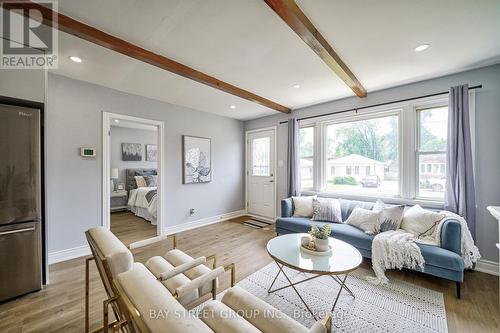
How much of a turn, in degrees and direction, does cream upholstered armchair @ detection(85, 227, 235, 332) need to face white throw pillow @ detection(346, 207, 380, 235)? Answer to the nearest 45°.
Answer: approximately 45° to its right

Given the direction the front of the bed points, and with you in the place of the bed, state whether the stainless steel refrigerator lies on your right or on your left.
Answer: on your right

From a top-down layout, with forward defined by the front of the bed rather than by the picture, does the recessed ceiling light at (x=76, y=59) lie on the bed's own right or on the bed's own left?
on the bed's own right

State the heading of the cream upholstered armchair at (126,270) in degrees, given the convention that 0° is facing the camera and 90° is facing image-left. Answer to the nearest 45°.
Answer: approximately 225°

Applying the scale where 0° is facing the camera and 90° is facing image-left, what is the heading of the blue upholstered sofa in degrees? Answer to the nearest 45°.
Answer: approximately 45°

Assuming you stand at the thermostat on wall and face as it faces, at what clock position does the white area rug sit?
The white area rug is roughly at 11 o'clock from the thermostat on wall.

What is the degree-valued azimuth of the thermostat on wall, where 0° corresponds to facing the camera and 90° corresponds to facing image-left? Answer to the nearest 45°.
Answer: approximately 0°

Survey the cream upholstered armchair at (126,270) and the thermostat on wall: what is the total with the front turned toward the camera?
1

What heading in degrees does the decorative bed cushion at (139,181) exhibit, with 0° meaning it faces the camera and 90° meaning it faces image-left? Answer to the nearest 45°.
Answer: approximately 315°
